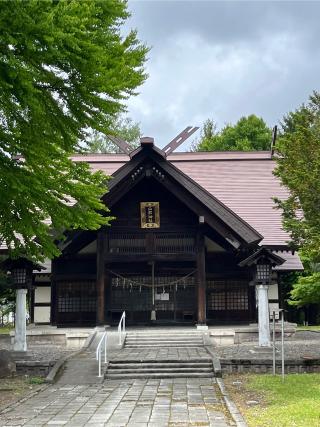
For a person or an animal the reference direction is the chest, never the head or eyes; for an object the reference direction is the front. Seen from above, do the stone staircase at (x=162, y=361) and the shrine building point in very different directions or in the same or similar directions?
same or similar directions

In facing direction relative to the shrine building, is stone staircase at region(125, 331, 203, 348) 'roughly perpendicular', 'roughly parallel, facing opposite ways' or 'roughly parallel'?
roughly parallel

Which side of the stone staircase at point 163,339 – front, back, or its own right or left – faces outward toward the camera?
front

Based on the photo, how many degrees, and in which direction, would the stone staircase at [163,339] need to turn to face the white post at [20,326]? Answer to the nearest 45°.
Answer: approximately 45° to its right

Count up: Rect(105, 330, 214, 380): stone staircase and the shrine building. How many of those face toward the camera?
2

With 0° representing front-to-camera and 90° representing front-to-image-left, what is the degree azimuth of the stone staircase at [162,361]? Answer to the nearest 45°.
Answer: approximately 0°

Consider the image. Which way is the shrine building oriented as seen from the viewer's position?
toward the camera

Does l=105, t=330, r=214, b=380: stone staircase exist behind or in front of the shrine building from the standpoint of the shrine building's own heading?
in front

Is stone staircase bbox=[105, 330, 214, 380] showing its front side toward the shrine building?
no

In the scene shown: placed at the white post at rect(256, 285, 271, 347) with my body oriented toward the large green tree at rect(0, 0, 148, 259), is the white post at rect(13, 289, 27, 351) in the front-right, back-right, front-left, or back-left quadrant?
front-right
